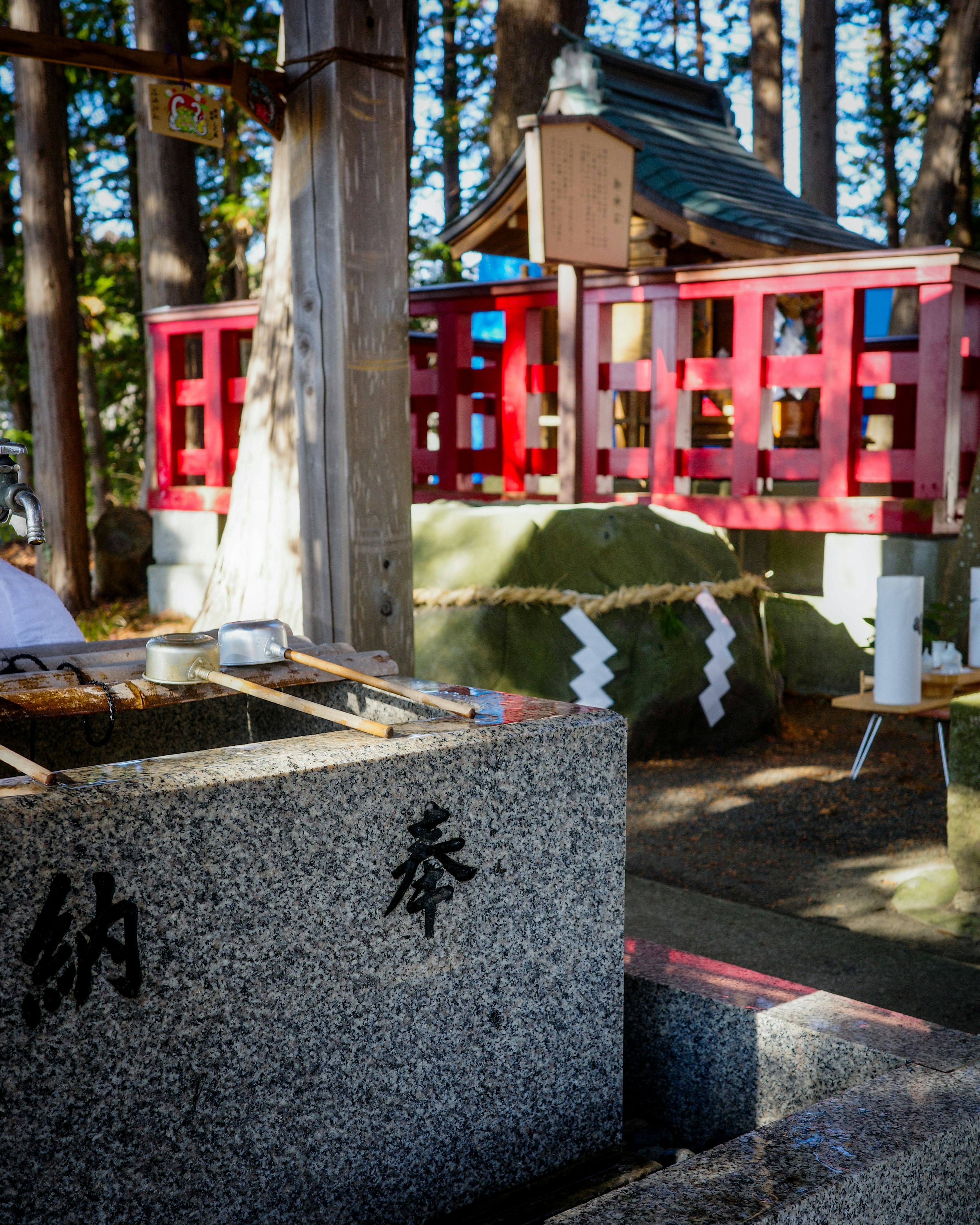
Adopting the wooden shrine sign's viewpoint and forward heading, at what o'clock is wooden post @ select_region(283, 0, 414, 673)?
The wooden post is roughly at 2 o'clock from the wooden shrine sign.

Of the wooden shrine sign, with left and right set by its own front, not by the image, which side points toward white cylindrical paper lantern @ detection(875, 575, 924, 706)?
front

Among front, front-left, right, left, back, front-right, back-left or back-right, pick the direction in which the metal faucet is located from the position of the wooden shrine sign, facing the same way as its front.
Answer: front-right

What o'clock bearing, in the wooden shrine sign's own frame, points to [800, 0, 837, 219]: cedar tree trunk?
The cedar tree trunk is roughly at 8 o'clock from the wooden shrine sign.

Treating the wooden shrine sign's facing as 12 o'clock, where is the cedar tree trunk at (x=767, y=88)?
The cedar tree trunk is roughly at 8 o'clock from the wooden shrine sign.

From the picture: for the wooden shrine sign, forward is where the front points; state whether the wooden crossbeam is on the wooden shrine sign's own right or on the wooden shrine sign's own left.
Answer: on the wooden shrine sign's own right

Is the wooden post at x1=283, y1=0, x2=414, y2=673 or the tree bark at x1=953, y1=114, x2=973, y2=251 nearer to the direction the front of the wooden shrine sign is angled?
the wooden post

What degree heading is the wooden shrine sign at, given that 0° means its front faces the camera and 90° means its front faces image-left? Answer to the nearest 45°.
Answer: approximately 315°
